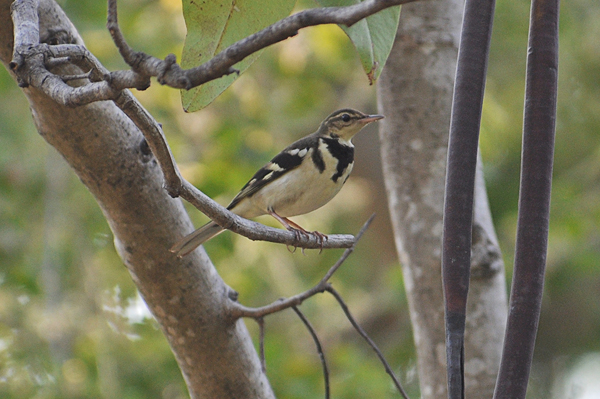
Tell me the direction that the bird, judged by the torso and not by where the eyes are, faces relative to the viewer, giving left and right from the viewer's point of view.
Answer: facing to the right of the viewer
